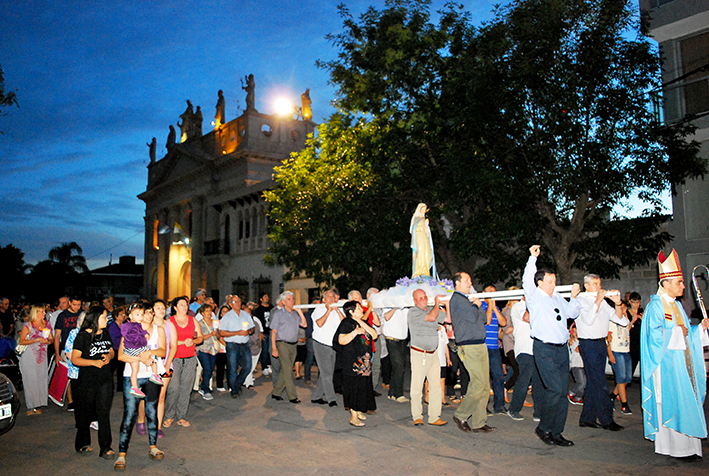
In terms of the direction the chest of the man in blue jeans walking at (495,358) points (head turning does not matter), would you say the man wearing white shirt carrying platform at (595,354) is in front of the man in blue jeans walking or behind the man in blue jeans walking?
in front

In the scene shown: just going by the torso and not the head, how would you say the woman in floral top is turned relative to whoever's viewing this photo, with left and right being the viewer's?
facing the viewer and to the right of the viewer

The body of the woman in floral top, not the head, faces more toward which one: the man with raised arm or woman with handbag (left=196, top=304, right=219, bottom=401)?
the man with raised arm

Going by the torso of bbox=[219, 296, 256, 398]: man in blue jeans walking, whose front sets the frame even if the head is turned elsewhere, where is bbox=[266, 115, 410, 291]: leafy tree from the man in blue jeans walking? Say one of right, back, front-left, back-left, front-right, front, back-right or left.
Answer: back-left

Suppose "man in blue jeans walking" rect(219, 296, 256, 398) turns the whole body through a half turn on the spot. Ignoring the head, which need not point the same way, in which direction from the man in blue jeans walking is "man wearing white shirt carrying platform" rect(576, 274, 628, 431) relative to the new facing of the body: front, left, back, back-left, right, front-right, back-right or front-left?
back-right

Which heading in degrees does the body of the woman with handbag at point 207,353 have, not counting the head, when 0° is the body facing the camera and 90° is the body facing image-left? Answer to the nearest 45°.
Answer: approximately 315°

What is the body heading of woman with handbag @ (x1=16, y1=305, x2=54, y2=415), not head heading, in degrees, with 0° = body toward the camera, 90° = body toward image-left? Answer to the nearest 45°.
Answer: approximately 315°

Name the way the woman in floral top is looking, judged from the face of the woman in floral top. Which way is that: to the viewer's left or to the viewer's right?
to the viewer's right

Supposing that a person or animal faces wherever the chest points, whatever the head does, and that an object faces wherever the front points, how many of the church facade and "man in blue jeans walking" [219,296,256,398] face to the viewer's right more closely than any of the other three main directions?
0

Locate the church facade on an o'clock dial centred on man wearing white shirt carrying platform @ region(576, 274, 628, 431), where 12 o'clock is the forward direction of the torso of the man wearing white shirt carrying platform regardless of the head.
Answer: The church facade is roughly at 6 o'clock from the man wearing white shirt carrying platform.
